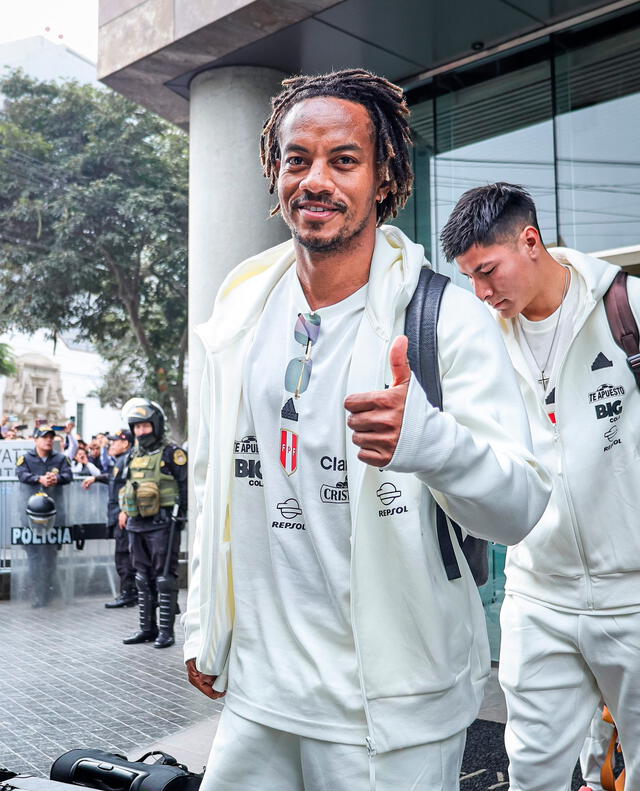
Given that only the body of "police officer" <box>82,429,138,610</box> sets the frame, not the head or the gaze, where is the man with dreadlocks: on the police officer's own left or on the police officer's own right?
on the police officer's own left

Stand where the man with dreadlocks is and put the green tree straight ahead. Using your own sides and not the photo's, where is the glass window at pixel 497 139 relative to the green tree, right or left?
right

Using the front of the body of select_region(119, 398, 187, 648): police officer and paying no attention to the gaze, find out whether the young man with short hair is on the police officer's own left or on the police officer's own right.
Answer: on the police officer's own left

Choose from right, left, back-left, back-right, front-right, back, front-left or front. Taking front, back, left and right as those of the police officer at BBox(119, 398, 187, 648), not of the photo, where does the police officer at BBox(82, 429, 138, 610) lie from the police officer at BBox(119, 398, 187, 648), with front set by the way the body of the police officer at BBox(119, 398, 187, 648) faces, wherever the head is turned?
back-right

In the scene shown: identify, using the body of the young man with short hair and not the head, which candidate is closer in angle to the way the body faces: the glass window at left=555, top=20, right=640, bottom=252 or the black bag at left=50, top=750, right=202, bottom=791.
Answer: the black bag
